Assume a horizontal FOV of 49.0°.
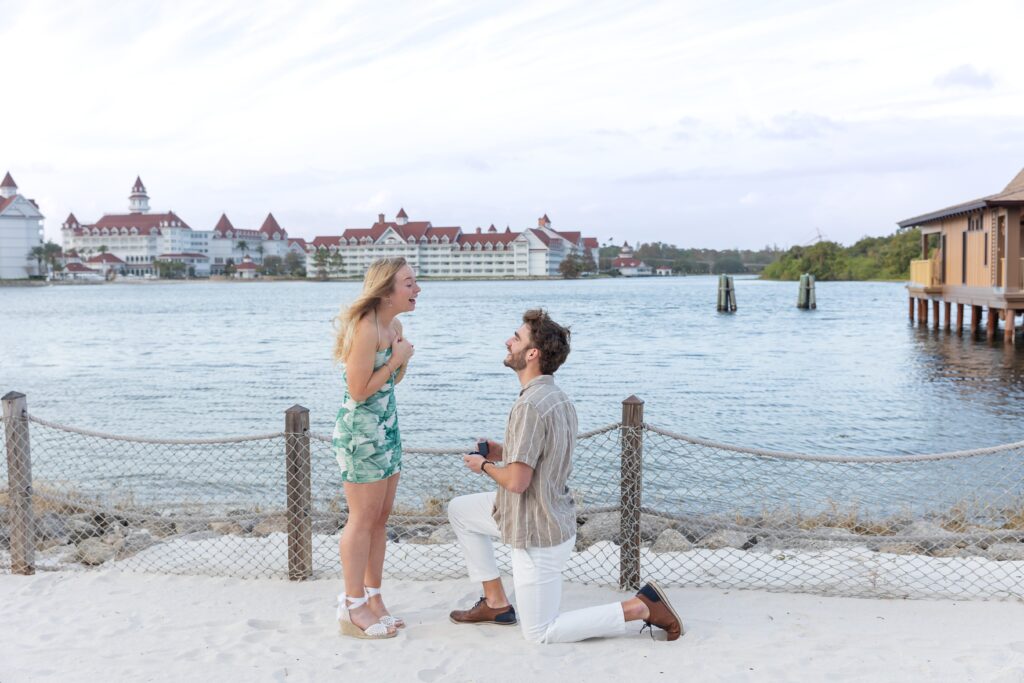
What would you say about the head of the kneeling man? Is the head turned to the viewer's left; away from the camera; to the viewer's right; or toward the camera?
to the viewer's left

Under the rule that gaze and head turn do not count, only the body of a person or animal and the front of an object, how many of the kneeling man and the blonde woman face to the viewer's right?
1

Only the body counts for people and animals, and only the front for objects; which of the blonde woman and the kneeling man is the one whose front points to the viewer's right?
the blonde woman

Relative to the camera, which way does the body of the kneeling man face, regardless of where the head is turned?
to the viewer's left

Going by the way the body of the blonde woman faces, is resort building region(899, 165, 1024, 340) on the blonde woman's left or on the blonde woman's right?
on the blonde woman's left

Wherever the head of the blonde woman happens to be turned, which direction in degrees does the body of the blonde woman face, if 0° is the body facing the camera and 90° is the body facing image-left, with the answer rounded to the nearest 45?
approximately 270°

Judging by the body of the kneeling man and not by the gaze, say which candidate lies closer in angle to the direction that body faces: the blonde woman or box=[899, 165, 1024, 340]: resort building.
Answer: the blonde woman

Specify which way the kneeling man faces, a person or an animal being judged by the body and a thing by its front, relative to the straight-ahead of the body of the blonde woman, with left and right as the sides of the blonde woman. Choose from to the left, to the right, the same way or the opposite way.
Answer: the opposite way

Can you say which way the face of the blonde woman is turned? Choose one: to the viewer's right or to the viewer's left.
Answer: to the viewer's right

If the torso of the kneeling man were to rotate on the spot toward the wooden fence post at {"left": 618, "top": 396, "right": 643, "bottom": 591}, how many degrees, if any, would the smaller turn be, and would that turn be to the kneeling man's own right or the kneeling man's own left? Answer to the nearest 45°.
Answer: approximately 135° to the kneeling man's own right

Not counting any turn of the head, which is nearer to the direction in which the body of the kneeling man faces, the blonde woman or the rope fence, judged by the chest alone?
the blonde woman

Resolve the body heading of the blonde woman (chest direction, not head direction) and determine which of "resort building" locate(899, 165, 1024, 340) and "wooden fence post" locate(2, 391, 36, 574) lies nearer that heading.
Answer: the resort building
